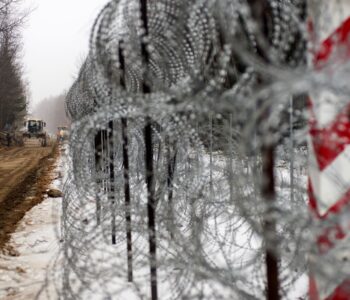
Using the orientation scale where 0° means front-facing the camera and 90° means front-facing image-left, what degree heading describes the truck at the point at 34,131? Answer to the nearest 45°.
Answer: approximately 0°

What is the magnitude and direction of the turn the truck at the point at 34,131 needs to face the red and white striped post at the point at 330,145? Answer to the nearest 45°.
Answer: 0° — it already faces it
